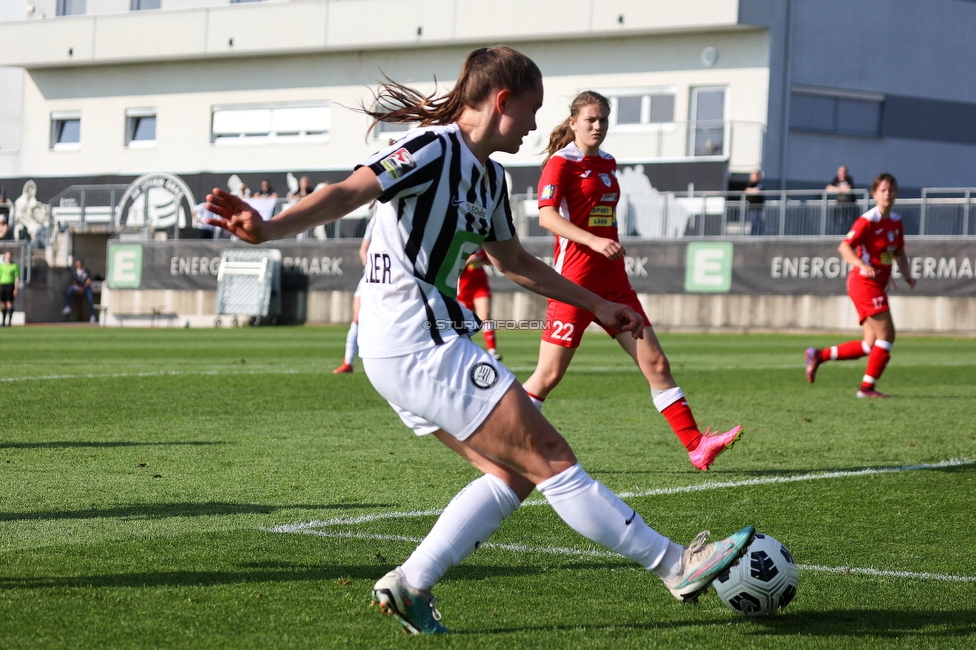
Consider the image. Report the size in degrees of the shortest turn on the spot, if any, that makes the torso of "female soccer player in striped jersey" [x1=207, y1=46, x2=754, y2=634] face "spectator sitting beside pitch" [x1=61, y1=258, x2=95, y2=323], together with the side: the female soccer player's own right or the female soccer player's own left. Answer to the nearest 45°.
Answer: approximately 90° to the female soccer player's own left

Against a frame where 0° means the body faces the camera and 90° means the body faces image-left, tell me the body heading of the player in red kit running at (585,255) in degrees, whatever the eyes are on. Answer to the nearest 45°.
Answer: approximately 315°

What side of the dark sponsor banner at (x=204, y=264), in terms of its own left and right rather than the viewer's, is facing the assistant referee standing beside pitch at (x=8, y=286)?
right

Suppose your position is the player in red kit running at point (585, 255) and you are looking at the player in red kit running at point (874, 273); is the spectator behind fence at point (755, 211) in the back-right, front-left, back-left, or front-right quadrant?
front-left

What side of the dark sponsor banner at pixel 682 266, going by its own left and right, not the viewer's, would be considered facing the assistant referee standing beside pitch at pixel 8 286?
right

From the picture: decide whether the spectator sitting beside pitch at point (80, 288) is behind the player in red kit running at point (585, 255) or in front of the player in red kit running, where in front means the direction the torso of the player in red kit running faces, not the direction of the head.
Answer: behind

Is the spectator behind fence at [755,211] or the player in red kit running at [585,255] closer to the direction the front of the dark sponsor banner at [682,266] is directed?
the player in red kit running

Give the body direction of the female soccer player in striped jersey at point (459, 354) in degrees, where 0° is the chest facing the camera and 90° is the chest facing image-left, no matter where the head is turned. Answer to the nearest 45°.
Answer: approximately 270°

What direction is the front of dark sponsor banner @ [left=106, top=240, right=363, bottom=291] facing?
toward the camera

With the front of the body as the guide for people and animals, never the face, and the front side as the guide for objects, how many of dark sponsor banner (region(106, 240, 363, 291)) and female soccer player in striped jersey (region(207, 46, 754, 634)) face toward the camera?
1

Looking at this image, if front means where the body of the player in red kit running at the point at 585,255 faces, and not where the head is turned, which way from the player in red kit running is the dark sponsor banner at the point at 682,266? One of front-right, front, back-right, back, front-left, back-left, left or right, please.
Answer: back-left

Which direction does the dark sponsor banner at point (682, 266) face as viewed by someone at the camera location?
facing the viewer

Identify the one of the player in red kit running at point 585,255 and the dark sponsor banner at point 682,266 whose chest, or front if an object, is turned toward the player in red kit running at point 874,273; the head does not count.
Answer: the dark sponsor banner
